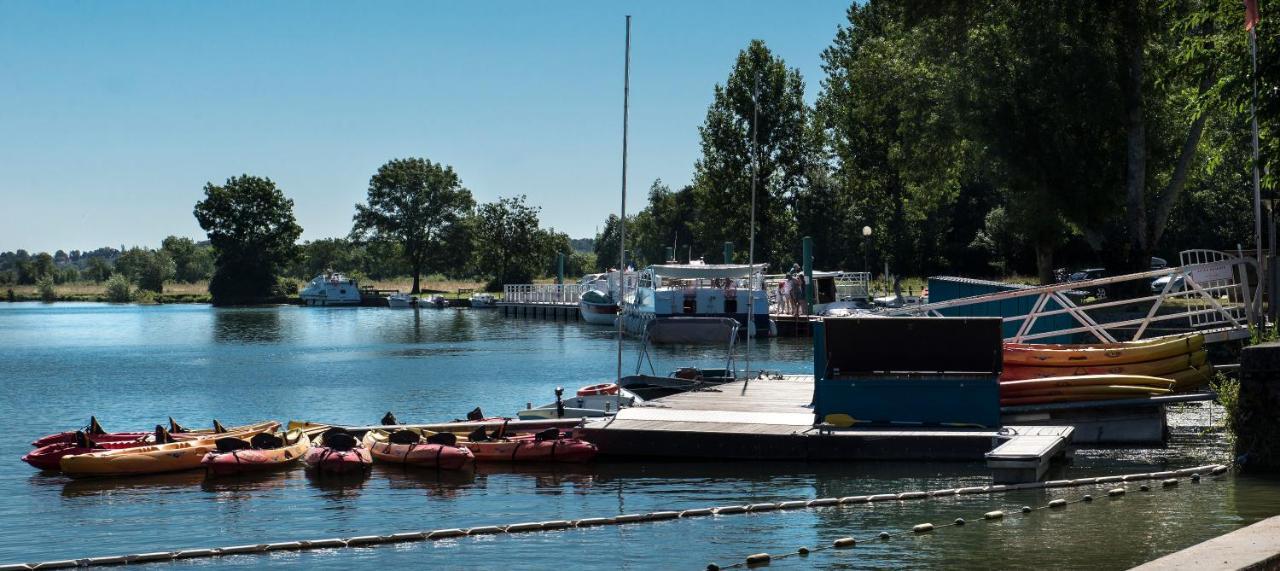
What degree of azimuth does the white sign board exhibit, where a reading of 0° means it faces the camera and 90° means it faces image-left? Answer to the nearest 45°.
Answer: approximately 0°

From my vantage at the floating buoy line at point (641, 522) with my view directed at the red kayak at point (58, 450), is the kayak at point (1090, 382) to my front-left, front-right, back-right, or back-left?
back-right

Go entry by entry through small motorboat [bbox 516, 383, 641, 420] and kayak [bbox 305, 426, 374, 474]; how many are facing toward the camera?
1

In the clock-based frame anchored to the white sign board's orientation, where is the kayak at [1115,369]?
The kayak is roughly at 1 o'clock from the white sign board.

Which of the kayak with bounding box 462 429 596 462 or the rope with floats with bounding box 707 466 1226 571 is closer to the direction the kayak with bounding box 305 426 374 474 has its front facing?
the rope with floats
